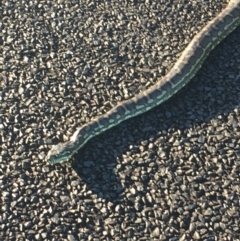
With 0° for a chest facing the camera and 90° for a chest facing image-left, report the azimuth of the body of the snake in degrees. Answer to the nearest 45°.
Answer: approximately 45°
